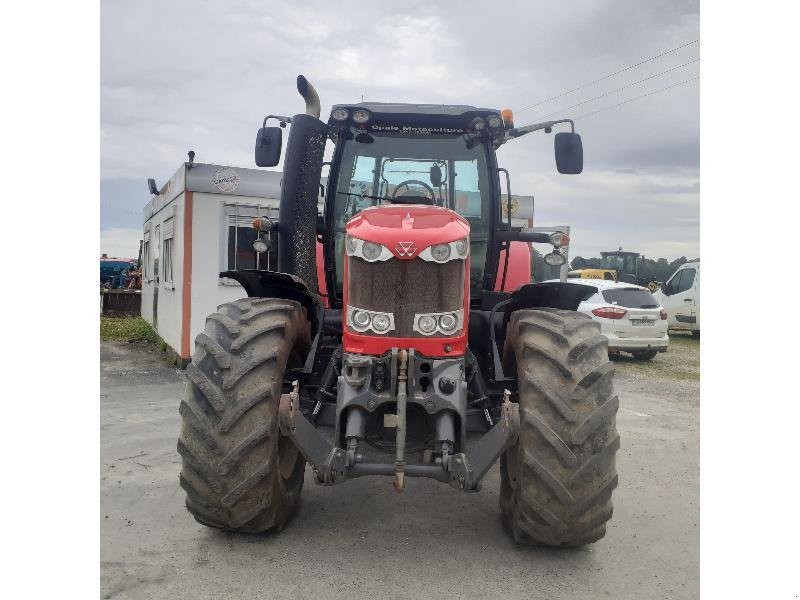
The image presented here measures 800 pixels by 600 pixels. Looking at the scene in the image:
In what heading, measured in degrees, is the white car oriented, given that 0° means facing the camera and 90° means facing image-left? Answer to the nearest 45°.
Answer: approximately 135°

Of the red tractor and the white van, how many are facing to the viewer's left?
1

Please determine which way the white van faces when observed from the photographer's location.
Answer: facing to the left of the viewer

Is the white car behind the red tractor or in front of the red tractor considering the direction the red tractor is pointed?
behind

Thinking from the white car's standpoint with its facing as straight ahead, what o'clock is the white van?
The white van is roughly at 2 o'clock from the white car.

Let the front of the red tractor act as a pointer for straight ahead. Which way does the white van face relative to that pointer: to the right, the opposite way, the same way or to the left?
to the right

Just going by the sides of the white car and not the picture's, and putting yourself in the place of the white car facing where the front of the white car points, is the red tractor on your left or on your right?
on your left

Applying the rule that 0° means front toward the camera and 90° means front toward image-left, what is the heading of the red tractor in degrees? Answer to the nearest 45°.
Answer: approximately 0°

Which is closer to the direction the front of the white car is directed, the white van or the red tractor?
the white van
